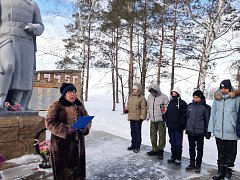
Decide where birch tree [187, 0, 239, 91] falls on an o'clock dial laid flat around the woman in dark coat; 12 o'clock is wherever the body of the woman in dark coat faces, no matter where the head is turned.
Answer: The birch tree is roughly at 9 o'clock from the woman in dark coat.

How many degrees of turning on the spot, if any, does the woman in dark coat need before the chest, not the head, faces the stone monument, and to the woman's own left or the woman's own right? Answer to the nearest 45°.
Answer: approximately 180°

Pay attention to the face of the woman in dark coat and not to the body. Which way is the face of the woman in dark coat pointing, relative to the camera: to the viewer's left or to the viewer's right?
to the viewer's right

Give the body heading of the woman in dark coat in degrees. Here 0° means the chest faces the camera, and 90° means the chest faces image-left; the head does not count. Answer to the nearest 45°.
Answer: approximately 315°
